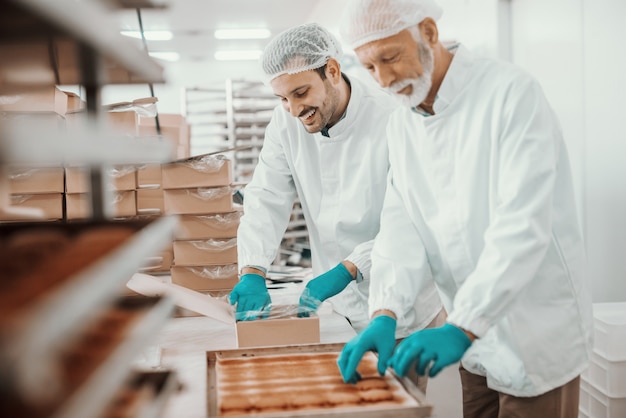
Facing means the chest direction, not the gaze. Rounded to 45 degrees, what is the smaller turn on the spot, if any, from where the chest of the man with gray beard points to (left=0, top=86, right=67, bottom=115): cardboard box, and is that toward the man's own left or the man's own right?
approximately 45° to the man's own right

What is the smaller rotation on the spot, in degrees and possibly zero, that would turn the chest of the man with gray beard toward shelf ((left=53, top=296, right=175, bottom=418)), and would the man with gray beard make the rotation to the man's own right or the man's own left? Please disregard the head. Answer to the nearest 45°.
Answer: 0° — they already face it

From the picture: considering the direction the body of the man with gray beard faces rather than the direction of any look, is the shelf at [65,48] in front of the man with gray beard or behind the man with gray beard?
in front

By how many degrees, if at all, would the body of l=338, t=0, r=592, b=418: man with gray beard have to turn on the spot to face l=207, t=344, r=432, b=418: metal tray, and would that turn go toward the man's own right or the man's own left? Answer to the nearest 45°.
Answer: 0° — they already face it

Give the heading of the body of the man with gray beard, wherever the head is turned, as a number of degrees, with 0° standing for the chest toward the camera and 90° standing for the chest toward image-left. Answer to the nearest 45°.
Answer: approximately 45°
